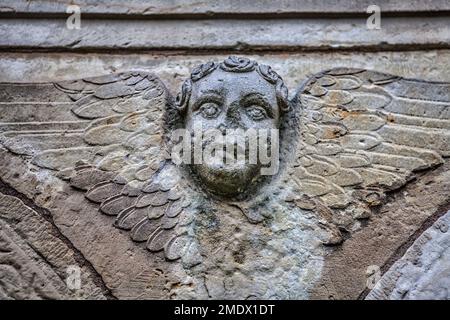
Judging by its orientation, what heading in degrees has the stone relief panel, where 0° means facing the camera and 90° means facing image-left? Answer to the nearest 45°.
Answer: approximately 0°
